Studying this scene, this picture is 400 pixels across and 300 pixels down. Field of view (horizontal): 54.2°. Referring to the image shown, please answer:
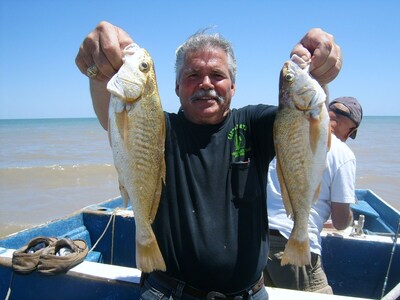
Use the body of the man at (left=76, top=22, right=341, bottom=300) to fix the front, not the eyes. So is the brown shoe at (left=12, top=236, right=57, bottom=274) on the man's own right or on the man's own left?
on the man's own right

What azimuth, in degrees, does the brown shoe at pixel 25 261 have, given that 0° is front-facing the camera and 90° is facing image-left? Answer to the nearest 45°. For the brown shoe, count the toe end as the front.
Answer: approximately 45°

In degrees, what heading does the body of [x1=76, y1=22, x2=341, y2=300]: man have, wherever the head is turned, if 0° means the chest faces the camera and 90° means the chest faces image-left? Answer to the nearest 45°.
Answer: approximately 0°

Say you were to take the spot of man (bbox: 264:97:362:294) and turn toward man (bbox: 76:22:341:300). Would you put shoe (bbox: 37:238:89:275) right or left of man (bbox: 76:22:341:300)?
right

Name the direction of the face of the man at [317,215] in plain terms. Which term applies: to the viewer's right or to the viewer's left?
to the viewer's left

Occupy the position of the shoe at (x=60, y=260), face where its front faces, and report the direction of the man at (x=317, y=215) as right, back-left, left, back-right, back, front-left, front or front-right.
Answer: back-left

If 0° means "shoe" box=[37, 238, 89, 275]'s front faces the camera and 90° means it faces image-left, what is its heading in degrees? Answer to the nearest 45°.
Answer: approximately 45°
